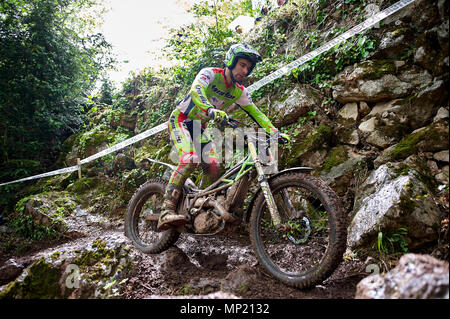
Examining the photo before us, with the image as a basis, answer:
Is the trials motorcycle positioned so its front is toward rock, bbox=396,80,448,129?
no

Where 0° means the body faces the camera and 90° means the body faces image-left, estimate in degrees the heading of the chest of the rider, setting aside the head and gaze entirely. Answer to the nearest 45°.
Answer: approximately 315°

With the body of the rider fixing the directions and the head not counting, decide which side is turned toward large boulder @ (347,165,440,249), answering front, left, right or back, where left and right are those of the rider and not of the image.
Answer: front

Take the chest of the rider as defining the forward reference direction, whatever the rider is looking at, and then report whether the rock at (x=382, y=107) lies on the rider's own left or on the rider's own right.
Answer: on the rider's own left

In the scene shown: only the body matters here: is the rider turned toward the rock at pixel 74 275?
no

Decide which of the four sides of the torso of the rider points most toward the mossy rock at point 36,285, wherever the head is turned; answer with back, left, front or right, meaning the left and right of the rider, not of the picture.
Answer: right

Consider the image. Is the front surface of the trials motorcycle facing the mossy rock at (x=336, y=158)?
no

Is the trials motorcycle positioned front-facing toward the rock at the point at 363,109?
no

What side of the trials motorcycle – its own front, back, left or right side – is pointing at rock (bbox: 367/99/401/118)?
left

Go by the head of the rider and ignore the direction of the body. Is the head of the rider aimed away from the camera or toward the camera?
toward the camera
